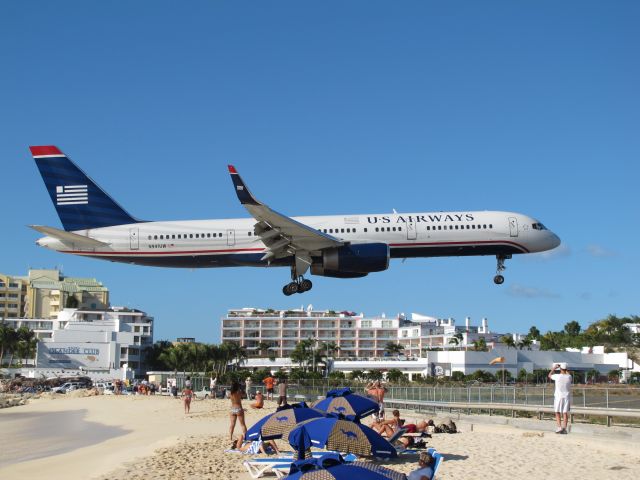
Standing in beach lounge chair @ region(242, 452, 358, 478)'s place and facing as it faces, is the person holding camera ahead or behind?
behind

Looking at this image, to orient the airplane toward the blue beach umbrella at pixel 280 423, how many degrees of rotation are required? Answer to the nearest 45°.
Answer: approximately 90° to its right

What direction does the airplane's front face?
to the viewer's right

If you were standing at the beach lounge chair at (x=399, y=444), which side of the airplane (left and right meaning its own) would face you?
right

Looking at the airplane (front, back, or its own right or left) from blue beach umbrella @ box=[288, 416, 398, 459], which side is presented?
right

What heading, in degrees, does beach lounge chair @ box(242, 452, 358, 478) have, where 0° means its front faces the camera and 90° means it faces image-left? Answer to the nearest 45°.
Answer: approximately 90°

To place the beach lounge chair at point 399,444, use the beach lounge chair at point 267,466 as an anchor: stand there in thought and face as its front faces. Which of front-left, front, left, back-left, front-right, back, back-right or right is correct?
back-right
